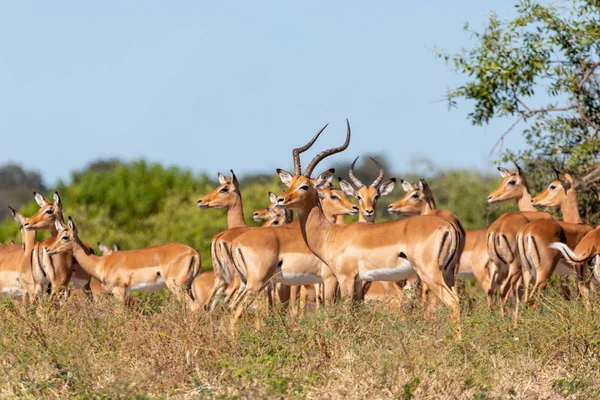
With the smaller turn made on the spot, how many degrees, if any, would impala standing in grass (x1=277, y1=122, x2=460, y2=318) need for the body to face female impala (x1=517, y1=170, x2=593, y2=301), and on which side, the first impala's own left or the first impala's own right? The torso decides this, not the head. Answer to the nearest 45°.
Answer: approximately 135° to the first impala's own right

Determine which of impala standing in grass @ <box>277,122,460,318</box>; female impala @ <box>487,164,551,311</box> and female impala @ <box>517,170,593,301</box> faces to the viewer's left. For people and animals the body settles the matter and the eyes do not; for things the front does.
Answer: the impala standing in grass

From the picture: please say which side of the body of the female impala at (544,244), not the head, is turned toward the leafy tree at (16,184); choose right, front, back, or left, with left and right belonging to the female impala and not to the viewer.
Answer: left

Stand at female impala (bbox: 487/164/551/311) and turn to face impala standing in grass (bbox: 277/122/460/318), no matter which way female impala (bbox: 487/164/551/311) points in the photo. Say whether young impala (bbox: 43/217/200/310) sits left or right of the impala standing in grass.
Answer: right

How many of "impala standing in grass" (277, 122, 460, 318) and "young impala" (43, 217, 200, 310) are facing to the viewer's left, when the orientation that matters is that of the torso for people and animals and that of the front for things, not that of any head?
2

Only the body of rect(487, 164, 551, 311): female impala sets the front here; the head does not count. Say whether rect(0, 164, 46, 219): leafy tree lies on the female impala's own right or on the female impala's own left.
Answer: on the female impala's own left

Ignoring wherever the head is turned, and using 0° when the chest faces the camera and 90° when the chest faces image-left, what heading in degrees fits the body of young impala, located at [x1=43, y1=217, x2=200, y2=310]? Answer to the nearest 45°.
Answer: approximately 90°

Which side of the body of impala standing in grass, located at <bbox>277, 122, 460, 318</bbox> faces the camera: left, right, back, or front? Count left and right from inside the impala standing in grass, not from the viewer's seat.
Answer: left

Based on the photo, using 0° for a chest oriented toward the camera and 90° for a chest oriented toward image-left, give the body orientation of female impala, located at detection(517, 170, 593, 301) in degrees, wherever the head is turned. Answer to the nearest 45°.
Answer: approximately 225°

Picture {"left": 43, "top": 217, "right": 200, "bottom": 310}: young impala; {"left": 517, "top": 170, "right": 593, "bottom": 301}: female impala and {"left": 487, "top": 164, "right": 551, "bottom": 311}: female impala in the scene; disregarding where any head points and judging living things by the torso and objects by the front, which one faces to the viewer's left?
{"left": 43, "top": 217, "right": 200, "bottom": 310}: young impala

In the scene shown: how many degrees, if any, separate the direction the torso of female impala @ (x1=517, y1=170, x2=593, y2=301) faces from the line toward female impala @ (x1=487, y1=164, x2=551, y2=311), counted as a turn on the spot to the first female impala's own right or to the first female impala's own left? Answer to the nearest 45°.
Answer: approximately 90° to the first female impala's own left

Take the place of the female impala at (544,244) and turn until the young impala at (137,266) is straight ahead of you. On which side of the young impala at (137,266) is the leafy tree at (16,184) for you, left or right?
right

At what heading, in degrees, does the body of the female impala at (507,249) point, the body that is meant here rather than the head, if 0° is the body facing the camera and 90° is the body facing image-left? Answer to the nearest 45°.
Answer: approximately 225°

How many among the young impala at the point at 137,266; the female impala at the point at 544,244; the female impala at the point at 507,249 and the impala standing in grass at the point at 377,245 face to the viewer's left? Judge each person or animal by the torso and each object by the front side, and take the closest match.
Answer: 2

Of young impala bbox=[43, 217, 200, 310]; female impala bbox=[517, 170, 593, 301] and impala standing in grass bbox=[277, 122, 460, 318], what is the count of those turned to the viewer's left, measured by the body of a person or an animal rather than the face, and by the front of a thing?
2
